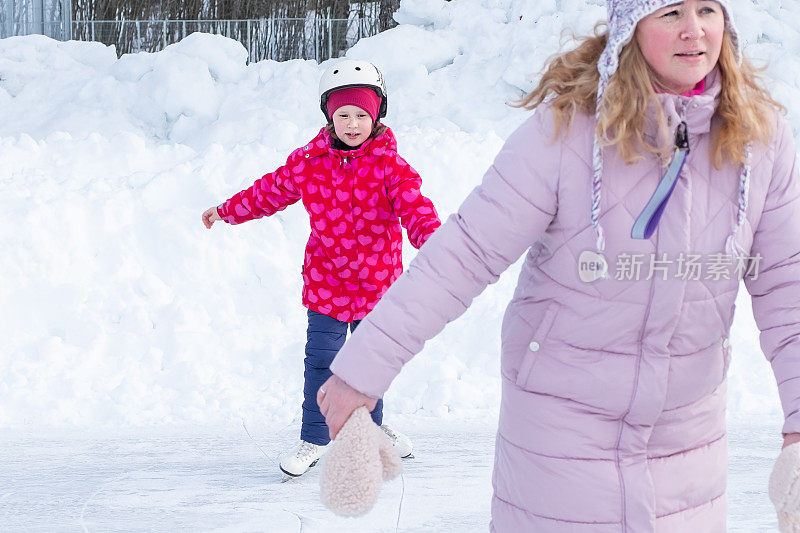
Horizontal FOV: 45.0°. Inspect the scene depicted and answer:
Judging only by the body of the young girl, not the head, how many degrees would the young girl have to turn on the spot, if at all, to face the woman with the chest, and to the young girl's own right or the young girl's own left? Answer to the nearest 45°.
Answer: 0° — they already face them

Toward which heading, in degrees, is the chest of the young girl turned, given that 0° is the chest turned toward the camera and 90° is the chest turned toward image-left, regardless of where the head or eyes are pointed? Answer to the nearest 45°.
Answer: approximately 0°

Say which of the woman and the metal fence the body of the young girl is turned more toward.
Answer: the woman

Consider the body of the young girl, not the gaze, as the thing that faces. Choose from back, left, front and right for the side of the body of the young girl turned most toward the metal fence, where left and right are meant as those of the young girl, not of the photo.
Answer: back
